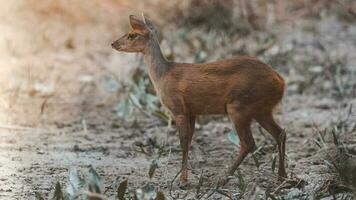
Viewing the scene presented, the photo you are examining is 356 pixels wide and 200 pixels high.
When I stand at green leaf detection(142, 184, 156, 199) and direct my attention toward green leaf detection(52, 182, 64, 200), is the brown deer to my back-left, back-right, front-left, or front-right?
back-right

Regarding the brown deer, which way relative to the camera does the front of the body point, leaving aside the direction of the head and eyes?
to the viewer's left

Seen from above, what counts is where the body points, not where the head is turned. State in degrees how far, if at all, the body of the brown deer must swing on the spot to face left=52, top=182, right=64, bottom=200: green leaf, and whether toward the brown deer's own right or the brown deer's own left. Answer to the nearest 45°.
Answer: approximately 45° to the brown deer's own left

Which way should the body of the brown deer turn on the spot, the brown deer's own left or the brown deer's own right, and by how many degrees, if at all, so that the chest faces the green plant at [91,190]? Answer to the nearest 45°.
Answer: approximately 45° to the brown deer's own left

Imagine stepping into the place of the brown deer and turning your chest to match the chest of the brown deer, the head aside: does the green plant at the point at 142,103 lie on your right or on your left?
on your right

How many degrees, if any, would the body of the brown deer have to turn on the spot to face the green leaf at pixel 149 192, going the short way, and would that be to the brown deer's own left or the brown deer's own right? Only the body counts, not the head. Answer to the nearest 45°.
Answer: approximately 45° to the brown deer's own left
